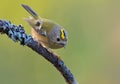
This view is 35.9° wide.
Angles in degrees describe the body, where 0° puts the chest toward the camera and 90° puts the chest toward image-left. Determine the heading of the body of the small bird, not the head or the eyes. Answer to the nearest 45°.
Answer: approximately 315°
